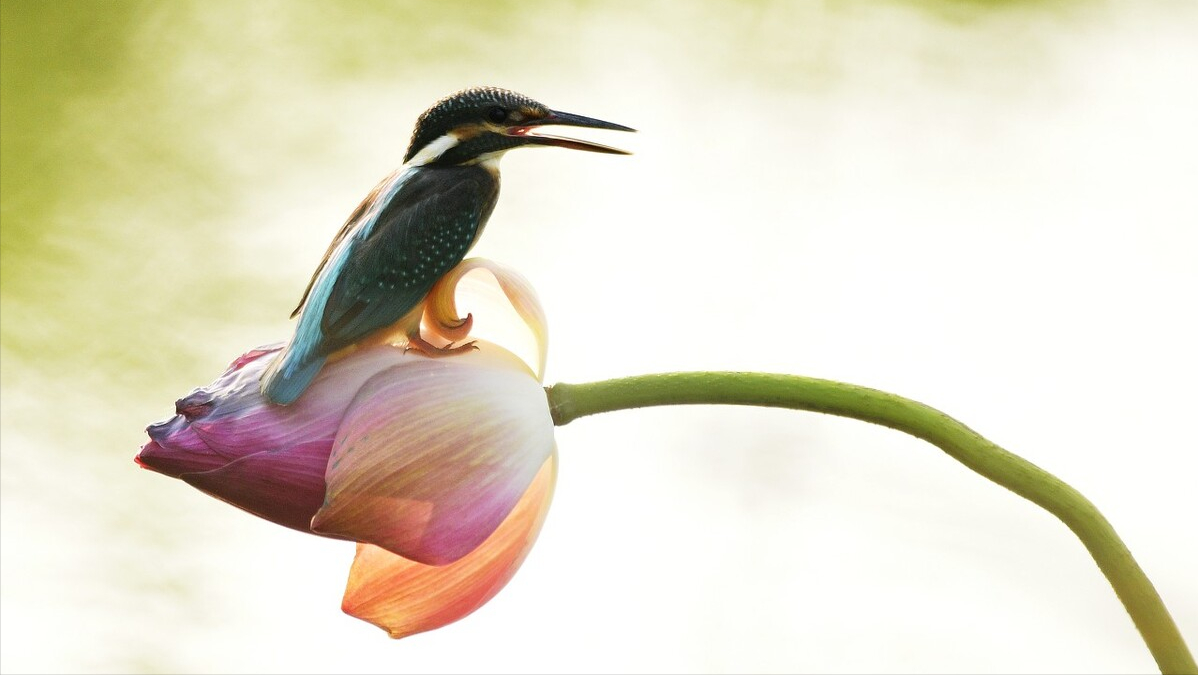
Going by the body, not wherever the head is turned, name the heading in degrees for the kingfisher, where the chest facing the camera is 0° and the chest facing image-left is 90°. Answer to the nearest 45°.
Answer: approximately 270°
